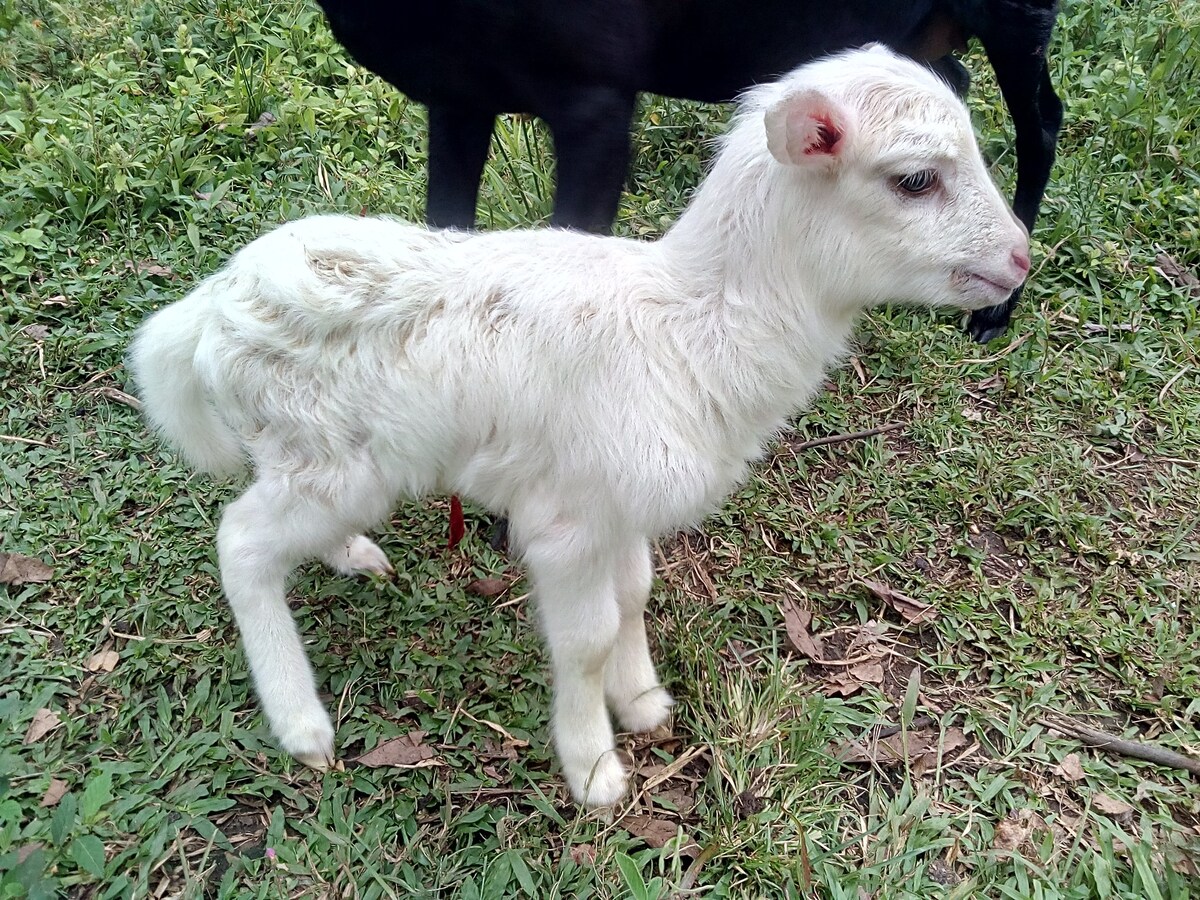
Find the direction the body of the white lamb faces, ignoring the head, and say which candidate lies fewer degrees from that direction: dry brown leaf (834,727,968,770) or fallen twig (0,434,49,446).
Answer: the dry brown leaf

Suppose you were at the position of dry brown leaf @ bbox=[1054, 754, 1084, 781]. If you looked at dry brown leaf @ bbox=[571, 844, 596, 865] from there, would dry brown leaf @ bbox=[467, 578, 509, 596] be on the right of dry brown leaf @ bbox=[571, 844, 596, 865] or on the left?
right

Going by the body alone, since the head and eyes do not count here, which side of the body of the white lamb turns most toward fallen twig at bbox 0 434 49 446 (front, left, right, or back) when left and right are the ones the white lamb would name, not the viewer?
back

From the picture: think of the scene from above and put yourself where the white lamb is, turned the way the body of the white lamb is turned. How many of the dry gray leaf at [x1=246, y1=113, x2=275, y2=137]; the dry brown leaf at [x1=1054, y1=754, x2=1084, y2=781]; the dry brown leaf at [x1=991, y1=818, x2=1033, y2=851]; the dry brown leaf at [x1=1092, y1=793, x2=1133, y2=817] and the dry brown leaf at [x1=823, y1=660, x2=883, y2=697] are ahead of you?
4

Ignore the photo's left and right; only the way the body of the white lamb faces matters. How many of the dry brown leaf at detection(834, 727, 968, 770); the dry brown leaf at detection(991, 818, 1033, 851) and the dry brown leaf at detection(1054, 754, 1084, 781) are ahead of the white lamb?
3

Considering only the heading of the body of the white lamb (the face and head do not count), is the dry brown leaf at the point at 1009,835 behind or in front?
in front

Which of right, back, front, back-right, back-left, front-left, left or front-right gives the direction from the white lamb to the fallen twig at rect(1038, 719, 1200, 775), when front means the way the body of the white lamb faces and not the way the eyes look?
front

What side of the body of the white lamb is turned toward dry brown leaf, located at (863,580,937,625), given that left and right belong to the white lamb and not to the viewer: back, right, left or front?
front

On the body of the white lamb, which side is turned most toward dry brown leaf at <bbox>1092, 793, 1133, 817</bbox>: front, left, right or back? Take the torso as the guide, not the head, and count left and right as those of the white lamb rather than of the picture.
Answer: front

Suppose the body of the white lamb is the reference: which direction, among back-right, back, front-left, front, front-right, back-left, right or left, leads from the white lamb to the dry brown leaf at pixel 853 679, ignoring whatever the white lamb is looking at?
front

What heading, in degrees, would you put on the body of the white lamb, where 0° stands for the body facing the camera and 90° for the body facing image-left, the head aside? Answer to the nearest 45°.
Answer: approximately 270°

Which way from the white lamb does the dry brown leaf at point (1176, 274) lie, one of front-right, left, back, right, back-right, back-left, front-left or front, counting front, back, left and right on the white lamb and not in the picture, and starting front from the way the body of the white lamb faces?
front-left

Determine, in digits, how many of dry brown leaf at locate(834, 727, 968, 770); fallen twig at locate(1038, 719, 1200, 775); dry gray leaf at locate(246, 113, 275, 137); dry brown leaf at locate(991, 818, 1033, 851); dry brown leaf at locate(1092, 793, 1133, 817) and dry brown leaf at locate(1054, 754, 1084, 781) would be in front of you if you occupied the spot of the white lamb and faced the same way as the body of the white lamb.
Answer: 5
